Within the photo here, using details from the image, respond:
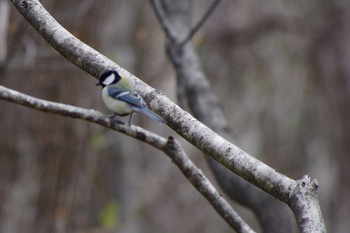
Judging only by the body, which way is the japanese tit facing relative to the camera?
to the viewer's left

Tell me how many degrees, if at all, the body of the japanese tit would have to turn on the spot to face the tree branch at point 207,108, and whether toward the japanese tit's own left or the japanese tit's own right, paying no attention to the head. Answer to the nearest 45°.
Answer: approximately 135° to the japanese tit's own right
